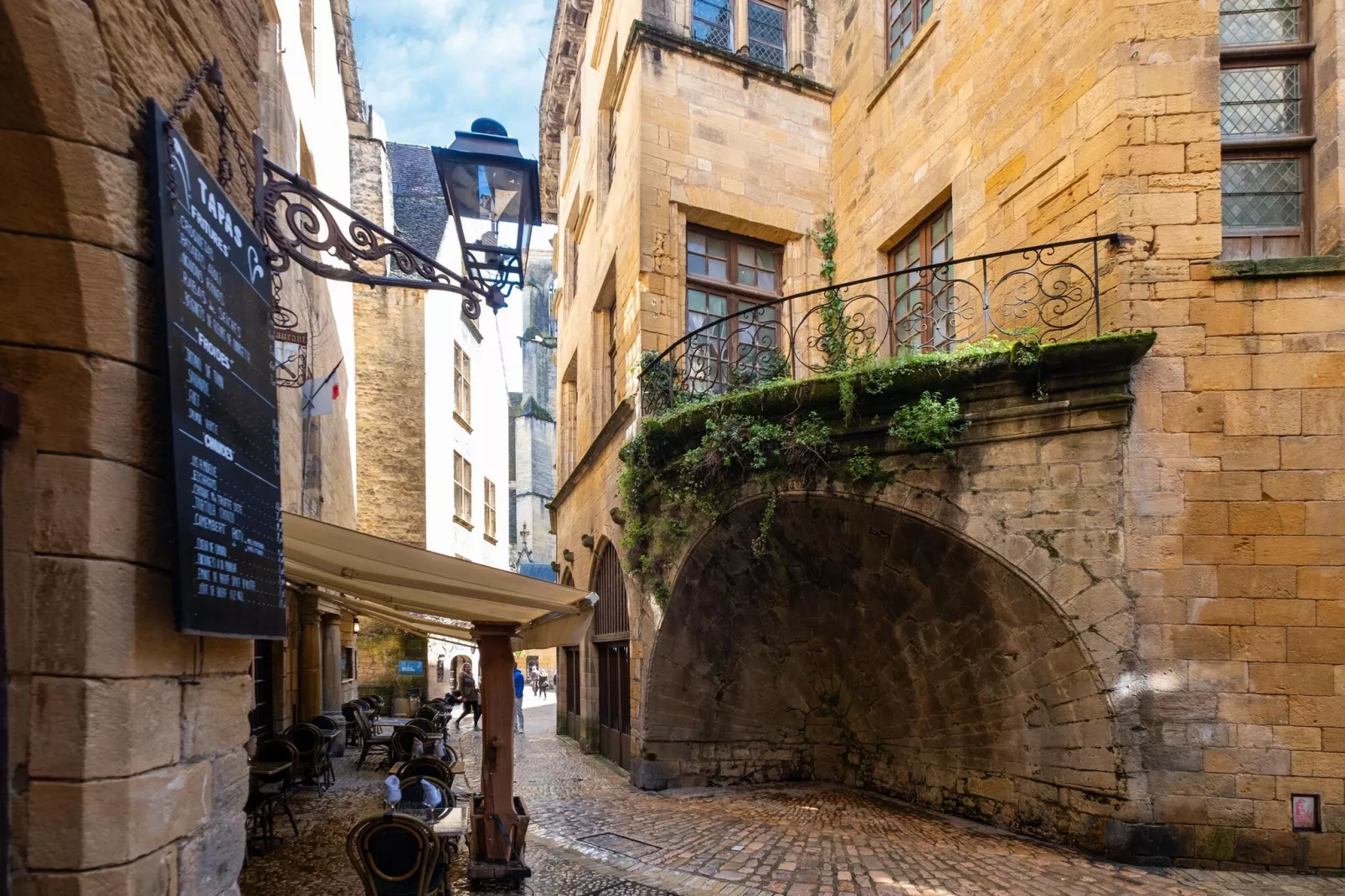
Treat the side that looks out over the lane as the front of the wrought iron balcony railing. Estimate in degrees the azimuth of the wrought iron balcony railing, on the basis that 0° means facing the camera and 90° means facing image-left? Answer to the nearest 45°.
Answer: approximately 45°

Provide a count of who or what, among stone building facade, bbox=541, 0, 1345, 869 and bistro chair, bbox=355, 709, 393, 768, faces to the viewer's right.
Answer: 1

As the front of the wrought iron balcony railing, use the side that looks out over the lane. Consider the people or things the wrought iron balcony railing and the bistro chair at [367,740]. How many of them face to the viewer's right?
1

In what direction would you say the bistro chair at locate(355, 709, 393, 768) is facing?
to the viewer's right

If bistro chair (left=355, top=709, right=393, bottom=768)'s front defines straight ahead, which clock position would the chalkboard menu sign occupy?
The chalkboard menu sign is roughly at 3 o'clock from the bistro chair.

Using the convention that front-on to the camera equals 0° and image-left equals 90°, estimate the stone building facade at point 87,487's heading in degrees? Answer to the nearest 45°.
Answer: approximately 315°

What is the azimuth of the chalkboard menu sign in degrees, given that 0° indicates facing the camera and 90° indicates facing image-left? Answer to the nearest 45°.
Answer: approximately 315°
